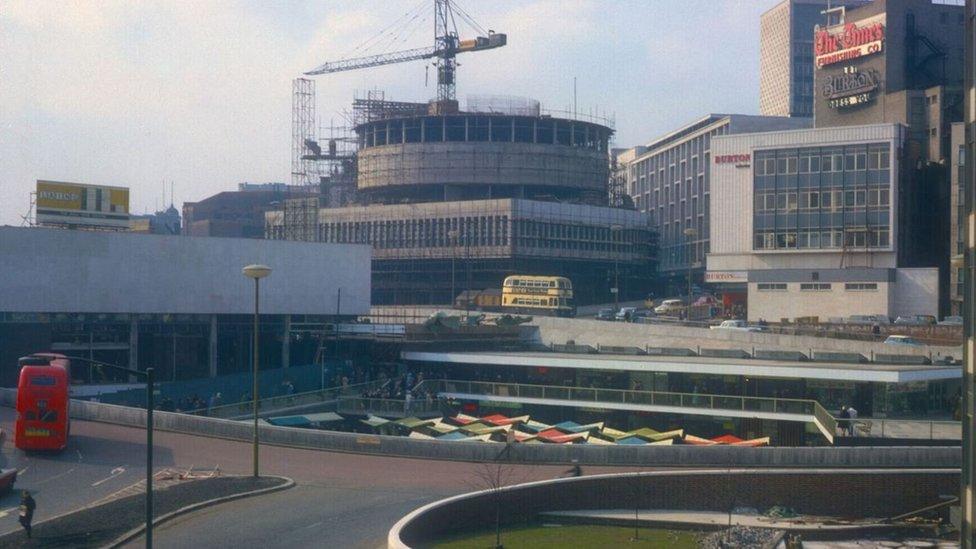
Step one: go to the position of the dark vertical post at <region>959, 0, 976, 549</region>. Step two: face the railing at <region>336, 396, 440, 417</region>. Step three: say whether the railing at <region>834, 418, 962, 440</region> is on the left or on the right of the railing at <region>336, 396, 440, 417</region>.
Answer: right

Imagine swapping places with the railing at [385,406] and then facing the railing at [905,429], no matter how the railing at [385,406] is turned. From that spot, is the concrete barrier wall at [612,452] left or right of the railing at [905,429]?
right
